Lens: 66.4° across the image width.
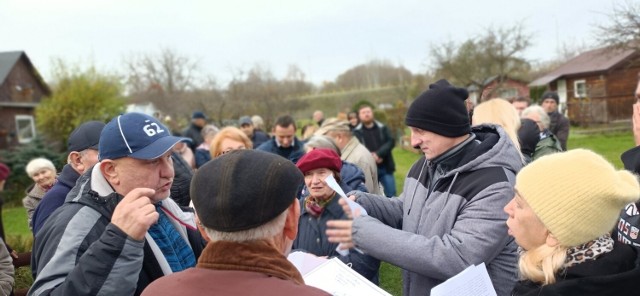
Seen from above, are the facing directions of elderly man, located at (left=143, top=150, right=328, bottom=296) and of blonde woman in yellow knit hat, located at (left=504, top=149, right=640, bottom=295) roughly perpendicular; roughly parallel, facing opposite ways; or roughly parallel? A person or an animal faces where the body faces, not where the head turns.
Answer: roughly perpendicular

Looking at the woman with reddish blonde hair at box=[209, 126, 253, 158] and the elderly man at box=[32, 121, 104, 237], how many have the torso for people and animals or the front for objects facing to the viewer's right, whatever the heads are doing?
1

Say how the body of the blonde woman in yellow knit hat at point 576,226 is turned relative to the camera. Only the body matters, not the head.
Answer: to the viewer's left

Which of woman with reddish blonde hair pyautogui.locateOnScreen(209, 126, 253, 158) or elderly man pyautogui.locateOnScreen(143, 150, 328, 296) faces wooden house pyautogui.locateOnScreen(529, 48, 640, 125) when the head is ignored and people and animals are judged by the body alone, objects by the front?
the elderly man

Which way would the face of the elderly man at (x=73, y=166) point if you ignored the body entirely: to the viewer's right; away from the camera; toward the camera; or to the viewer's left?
to the viewer's right

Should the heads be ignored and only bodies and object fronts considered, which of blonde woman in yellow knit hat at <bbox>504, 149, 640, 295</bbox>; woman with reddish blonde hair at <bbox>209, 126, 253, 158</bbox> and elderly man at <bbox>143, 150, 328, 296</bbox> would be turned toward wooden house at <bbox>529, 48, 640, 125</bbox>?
the elderly man

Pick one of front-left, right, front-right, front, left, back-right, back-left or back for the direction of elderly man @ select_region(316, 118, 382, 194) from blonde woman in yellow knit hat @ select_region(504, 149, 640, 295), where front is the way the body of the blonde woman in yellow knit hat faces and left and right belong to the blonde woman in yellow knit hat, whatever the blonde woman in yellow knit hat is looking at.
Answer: front-right

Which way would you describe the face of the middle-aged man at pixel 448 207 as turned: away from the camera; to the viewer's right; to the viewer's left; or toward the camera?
to the viewer's left

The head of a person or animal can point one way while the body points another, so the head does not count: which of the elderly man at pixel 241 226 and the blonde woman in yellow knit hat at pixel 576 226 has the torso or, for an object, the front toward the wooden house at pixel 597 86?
the elderly man

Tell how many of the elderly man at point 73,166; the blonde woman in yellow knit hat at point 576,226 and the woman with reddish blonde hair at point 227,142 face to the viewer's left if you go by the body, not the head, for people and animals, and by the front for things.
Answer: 1

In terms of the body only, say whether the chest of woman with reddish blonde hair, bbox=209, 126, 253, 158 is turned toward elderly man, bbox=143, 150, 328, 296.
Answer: yes
